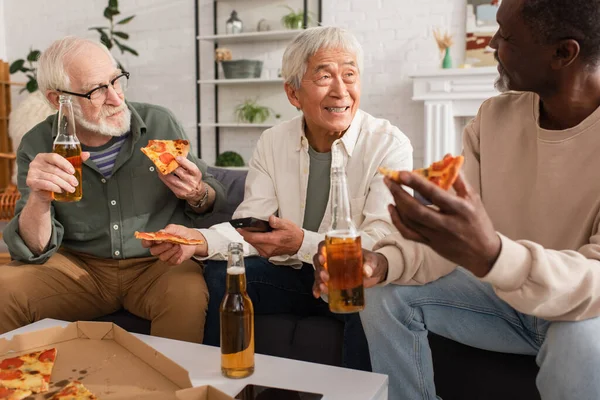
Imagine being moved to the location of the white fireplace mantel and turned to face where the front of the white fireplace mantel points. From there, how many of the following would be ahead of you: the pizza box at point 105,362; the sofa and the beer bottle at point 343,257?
3

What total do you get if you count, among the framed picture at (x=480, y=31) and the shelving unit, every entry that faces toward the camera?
2

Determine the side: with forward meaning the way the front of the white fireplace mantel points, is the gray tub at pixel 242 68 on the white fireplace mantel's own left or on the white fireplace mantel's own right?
on the white fireplace mantel's own right

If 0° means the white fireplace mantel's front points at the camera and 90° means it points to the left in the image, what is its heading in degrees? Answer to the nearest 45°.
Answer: approximately 0°

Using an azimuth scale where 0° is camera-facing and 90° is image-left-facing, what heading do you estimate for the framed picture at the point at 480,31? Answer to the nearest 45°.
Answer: approximately 0°

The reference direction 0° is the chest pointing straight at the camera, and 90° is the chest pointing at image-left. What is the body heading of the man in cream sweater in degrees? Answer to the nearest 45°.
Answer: approximately 45°

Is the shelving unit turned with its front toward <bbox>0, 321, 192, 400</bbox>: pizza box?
yes
